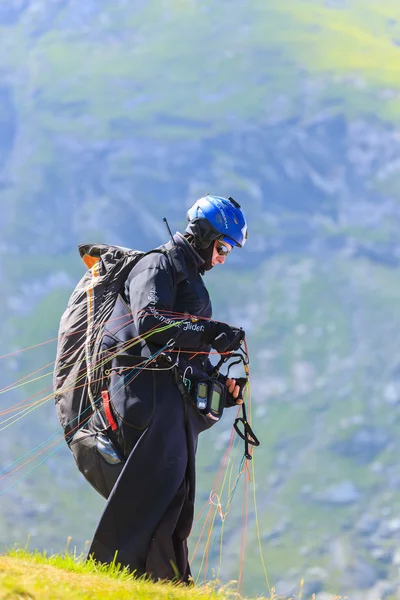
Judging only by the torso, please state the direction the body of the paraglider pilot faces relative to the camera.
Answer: to the viewer's right

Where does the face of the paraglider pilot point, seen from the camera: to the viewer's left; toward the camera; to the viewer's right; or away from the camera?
to the viewer's right
